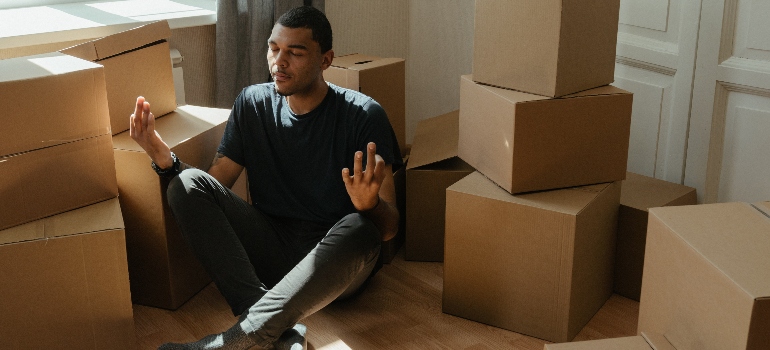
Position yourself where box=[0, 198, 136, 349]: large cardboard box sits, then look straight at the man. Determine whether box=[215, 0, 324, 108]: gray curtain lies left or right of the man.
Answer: left

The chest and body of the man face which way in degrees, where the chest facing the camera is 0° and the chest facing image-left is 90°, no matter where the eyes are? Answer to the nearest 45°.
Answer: approximately 45°

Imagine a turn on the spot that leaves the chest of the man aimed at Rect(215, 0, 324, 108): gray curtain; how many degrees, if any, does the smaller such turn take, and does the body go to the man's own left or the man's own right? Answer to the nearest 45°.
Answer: approximately 135° to the man's own right

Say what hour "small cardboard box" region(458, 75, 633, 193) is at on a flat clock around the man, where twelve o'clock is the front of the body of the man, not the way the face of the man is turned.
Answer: The small cardboard box is roughly at 8 o'clock from the man.

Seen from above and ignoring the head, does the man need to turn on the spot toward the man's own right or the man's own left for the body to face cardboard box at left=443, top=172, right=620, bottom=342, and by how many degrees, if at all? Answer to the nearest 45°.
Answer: approximately 135° to the man's own left

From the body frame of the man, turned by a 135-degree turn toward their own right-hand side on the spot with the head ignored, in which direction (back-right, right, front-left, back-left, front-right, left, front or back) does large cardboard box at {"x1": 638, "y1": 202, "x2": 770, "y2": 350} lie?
back-right

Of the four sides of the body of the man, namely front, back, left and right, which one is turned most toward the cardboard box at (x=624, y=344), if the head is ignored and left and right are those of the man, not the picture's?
left

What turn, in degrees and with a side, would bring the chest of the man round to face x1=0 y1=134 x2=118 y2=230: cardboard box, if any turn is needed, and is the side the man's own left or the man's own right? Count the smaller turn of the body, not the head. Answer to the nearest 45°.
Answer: approximately 45° to the man's own right

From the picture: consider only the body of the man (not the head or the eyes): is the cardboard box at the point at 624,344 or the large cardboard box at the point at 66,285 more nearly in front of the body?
the large cardboard box
